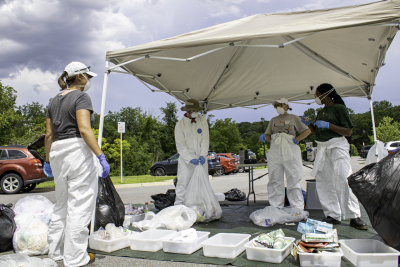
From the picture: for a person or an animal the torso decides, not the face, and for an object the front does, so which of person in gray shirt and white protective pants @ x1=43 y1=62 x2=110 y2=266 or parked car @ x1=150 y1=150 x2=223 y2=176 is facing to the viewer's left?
the parked car

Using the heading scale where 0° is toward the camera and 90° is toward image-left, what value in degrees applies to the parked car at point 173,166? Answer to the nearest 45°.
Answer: approximately 90°

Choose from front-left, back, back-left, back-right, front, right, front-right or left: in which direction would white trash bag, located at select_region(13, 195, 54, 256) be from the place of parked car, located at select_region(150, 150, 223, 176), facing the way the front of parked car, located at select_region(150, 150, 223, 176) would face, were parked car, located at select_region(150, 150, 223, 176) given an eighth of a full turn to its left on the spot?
front-left

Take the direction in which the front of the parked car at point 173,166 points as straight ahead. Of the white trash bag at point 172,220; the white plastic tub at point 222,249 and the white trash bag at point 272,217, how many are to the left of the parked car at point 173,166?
3

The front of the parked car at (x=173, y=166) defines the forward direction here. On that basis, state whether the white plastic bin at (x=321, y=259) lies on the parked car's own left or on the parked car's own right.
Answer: on the parked car's own left

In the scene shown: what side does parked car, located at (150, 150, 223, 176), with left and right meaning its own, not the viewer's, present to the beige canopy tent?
left

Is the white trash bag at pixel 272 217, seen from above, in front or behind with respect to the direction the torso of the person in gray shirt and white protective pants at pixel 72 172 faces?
in front

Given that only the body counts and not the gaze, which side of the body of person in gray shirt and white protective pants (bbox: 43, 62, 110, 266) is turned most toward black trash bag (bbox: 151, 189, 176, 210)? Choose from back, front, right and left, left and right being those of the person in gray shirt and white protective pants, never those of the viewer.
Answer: front

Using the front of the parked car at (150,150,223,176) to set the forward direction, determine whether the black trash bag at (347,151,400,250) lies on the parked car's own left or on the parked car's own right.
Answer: on the parked car's own left

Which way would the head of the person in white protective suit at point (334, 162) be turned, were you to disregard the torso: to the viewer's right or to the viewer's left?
to the viewer's left

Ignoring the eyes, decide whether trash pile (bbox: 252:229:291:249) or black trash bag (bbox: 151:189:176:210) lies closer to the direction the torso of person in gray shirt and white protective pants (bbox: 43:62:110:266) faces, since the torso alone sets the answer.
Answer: the black trash bag

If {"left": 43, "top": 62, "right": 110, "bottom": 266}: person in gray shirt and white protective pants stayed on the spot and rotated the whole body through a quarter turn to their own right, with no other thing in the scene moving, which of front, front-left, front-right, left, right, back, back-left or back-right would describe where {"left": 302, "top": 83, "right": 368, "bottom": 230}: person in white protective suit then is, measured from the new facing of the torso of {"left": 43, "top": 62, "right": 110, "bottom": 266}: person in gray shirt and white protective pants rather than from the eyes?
front-left

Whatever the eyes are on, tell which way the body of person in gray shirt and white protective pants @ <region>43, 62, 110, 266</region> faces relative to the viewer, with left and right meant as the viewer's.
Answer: facing away from the viewer and to the right of the viewer

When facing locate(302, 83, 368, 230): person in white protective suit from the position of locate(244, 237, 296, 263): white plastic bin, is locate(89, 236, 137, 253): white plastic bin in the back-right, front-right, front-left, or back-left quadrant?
back-left

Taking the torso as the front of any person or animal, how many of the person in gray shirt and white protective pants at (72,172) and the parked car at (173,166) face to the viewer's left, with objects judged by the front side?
1

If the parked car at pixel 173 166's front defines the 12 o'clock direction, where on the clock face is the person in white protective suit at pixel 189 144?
The person in white protective suit is roughly at 9 o'clock from the parked car.

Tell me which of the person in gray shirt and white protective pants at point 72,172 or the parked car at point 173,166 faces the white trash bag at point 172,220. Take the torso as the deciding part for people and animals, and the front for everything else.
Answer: the person in gray shirt and white protective pants
